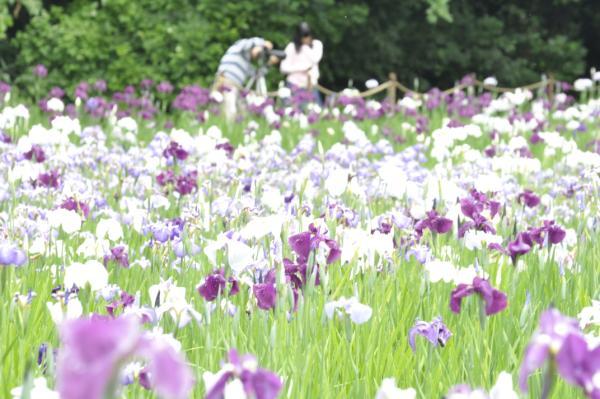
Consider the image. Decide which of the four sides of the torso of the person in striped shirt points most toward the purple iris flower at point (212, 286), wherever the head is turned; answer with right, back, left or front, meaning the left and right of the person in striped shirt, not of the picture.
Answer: right

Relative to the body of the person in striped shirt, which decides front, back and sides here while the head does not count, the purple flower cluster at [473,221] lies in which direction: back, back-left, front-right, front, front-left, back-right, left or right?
right

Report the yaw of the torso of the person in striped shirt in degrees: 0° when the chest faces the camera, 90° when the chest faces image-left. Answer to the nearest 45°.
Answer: approximately 270°

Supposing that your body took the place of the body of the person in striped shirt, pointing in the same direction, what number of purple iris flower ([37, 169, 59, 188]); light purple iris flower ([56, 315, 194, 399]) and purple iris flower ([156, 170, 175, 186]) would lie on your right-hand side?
3

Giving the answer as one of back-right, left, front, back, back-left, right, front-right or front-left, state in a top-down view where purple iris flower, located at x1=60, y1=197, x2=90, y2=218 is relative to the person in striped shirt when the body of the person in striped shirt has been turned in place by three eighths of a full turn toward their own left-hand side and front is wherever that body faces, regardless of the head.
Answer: back-left

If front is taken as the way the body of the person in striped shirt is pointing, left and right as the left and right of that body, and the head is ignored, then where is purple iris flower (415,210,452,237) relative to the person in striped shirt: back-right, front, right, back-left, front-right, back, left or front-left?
right

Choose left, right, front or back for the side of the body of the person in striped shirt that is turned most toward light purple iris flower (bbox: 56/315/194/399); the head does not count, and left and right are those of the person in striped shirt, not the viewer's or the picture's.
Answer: right

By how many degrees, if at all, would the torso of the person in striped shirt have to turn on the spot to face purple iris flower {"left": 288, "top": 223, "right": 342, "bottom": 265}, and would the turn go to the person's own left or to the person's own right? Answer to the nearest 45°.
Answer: approximately 90° to the person's own right

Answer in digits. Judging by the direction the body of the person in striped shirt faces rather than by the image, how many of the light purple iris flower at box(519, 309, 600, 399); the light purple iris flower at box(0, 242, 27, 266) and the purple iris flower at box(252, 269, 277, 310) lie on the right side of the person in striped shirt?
3

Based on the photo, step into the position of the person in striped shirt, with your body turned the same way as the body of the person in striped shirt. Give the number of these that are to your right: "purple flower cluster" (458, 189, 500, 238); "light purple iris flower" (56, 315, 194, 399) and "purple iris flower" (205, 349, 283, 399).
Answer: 3

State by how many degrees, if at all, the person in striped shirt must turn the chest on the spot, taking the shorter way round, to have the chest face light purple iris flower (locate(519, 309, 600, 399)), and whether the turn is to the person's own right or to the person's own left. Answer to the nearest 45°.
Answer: approximately 90° to the person's own right

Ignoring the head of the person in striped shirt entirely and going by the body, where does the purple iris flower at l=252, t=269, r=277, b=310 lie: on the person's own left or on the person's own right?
on the person's own right

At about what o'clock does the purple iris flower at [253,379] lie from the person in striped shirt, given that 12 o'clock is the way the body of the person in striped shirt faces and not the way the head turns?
The purple iris flower is roughly at 3 o'clock from the person in striped shirt.

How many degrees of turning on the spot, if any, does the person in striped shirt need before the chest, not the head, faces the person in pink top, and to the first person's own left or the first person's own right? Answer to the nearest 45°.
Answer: approximately 45° to the first person's own left
